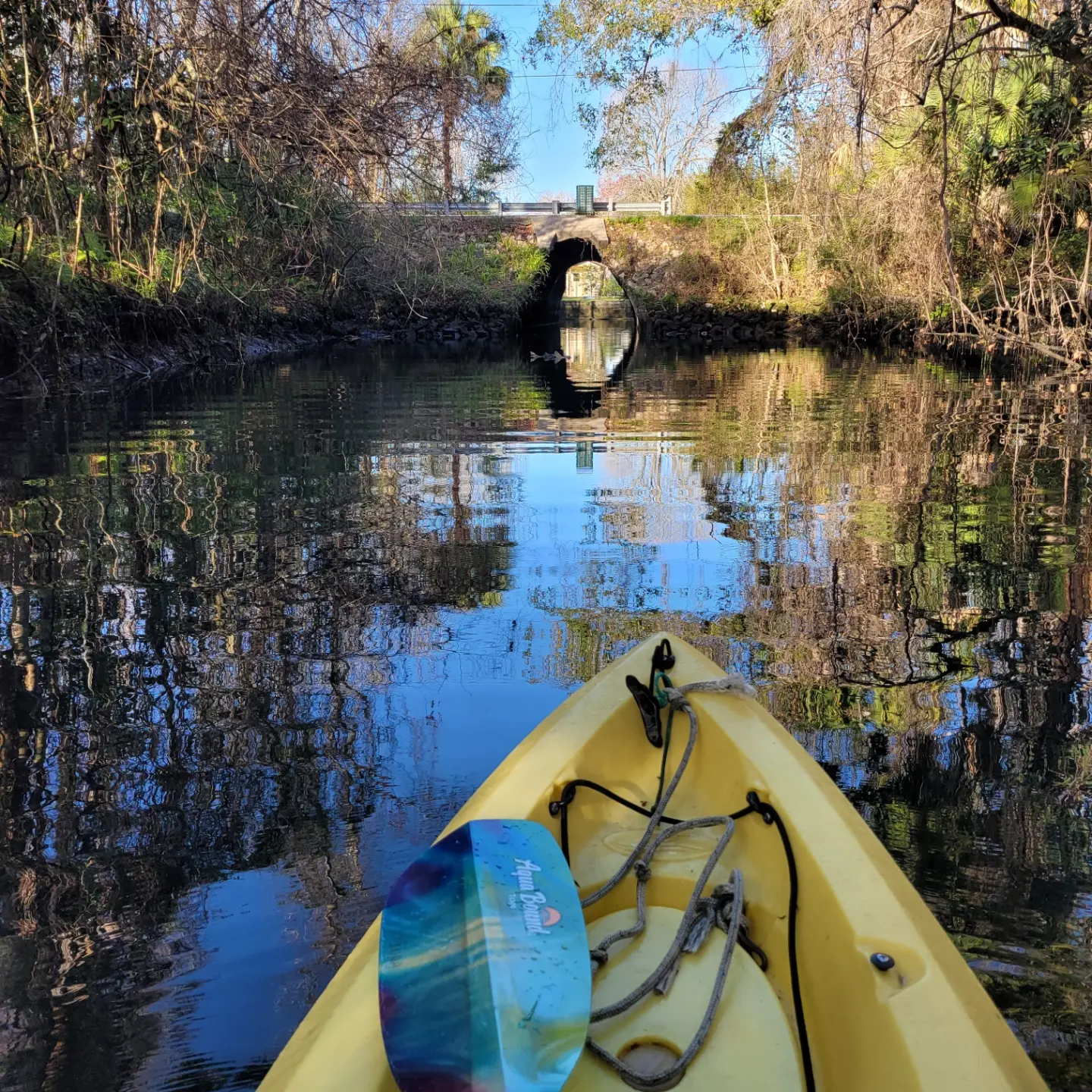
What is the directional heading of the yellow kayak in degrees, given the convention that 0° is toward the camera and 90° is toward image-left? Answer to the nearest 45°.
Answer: approximately 180°

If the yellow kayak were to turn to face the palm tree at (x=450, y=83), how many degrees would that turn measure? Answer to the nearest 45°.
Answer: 0° — it already faces it
